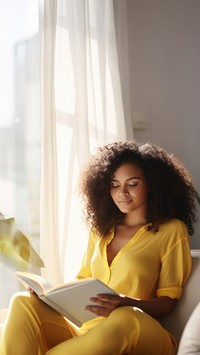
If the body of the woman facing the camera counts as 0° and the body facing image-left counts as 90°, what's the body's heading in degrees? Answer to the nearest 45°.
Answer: approximately 45°

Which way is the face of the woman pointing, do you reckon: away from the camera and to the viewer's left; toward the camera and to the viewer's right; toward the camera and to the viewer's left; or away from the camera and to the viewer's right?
toward the camera and to the viewer's left
